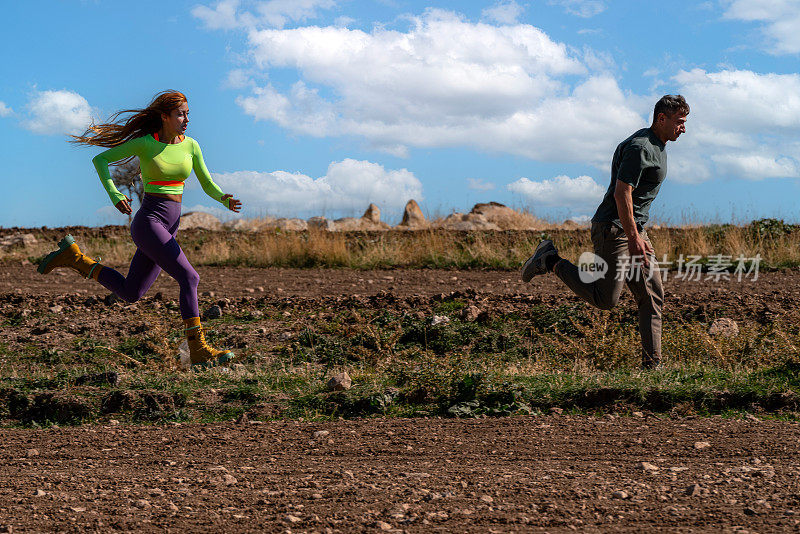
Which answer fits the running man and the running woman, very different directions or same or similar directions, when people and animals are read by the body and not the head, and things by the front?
same or similar directions

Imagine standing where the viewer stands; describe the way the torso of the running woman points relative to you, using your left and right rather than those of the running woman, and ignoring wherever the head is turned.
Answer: facing the viewer and to the right of the viewer

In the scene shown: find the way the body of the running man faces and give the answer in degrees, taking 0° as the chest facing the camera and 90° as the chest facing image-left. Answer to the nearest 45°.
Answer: approximately 270°

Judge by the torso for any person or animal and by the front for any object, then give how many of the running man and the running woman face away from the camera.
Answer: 0

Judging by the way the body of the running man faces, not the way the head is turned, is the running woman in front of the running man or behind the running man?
behind

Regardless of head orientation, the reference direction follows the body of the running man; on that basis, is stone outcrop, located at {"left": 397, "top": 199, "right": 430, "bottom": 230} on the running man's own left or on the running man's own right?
on the running man's own left

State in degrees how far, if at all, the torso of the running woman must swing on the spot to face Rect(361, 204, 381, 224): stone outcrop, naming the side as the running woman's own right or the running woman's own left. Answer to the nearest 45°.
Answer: approximately 135° to the running woman's own left

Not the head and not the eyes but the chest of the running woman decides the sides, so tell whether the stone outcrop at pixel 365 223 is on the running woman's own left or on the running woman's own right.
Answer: on the running woman's own left

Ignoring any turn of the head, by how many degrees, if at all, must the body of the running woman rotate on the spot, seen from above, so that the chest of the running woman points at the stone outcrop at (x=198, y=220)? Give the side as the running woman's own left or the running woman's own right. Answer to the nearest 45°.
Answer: approximately 135° to the running woman's own left

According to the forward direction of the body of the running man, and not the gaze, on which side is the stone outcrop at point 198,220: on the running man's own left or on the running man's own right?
on the running man's own left

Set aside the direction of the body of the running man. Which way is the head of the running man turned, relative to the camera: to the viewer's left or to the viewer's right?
to the viewer's right
